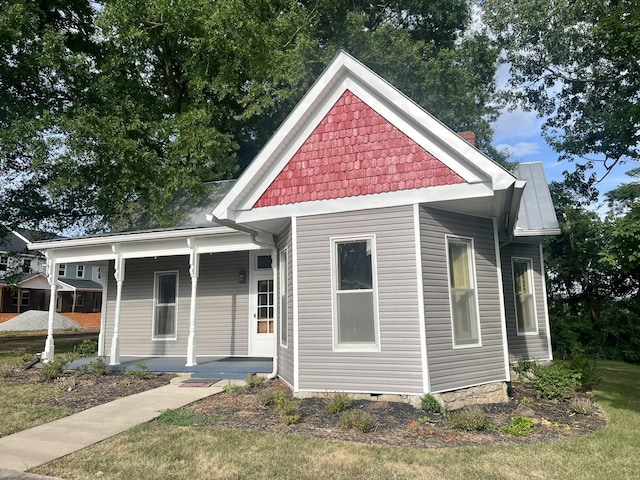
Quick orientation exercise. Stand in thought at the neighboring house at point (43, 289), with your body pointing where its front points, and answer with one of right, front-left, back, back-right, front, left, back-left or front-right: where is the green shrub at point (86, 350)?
front

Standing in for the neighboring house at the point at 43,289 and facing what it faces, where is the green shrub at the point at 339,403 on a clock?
The green shrub is roughly at 12 o'clock from the neighboring house.

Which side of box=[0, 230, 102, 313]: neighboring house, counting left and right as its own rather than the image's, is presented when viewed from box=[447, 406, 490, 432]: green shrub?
front

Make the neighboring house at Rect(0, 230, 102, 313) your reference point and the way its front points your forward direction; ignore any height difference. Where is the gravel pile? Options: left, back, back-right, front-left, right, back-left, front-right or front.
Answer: front

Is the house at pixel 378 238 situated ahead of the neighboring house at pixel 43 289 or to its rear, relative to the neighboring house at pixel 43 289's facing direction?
ahead

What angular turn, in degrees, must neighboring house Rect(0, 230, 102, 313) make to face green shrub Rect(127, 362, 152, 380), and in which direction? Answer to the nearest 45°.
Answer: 0° — it already faces it

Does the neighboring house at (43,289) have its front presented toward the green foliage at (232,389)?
yes

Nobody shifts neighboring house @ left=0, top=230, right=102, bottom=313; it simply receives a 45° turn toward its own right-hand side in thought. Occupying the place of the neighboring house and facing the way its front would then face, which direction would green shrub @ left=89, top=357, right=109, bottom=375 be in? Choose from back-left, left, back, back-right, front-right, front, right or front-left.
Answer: front-left

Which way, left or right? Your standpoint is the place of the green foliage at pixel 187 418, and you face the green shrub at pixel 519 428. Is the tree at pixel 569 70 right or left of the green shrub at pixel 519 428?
left

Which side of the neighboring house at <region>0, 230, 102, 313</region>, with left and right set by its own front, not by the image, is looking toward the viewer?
front

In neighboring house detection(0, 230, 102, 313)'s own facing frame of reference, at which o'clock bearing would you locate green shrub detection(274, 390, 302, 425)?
The green shrub is roughly at 12 o'clock from the neighboring house.

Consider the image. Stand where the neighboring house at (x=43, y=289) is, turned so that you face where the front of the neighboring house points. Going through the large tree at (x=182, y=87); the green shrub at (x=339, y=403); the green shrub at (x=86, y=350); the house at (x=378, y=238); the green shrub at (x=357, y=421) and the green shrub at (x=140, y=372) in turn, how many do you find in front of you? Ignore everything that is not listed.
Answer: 6

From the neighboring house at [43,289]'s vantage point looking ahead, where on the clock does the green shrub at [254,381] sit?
The green shrub is roughly at 12 o'clock from the neighboring house.

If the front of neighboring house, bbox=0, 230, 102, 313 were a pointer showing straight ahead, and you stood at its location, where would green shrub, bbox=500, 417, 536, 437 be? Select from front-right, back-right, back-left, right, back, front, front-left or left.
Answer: front

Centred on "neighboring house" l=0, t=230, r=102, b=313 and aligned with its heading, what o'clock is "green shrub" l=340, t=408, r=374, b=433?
The green shrub is roughly at 12 o'clock from the neighboring house.
